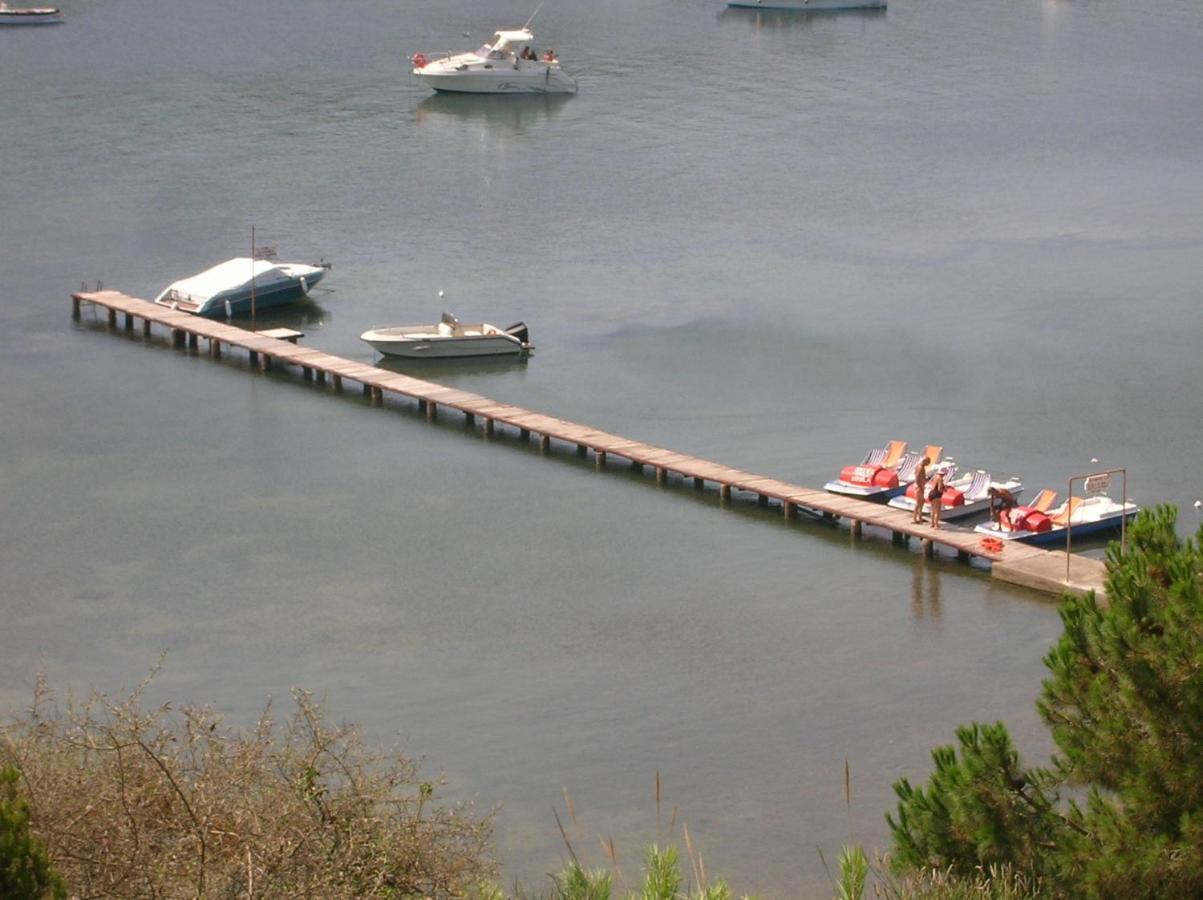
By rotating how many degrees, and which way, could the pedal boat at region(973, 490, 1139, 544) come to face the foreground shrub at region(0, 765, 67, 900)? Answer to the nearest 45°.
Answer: approximately 45° to its left

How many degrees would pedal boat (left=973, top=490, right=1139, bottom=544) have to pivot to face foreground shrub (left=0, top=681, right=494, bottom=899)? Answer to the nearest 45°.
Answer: approximately 45° to its left

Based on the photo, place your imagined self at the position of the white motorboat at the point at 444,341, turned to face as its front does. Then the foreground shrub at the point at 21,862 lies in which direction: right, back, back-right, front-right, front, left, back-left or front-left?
left

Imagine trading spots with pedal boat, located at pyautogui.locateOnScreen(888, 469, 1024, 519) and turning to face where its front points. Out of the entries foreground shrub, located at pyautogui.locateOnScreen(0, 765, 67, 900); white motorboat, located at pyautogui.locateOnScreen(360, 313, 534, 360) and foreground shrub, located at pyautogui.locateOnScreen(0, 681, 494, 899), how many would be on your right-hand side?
1

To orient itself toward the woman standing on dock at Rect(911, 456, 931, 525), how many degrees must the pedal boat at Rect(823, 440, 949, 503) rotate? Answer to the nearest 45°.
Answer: approximately 45° to its left

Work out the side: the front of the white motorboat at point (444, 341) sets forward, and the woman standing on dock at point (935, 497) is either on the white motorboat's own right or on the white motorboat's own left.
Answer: on the white motorboat's own left

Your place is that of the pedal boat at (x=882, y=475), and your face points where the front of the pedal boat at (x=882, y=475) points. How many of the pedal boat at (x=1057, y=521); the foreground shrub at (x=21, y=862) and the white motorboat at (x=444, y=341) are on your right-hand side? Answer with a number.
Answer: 1

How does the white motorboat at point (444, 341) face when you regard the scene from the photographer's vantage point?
facing to the left of the viewer

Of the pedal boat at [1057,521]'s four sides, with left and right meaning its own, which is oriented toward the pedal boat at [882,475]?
right

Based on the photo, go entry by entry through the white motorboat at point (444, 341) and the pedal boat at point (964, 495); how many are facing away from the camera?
0

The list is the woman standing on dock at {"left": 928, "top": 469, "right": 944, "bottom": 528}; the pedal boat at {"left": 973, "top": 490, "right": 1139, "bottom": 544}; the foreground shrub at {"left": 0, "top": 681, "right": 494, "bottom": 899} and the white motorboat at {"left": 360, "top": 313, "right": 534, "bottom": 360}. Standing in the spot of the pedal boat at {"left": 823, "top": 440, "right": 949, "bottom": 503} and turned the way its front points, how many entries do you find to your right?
1

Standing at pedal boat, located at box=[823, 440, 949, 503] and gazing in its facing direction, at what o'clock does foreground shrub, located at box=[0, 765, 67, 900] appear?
The foreground shrub is roughly at 11 o'clock from the pedal boat.

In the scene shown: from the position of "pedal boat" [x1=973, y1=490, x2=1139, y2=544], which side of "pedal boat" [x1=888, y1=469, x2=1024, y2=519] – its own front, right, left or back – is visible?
left
